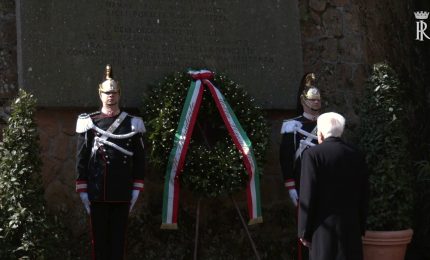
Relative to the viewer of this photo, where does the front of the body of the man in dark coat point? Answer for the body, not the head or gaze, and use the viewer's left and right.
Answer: facing away from the viewer and to the left of the viewer

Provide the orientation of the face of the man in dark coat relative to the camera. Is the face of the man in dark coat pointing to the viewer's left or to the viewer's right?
to the viewer's left

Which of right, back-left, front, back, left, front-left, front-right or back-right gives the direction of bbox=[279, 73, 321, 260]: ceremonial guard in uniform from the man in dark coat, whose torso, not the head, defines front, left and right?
front-right

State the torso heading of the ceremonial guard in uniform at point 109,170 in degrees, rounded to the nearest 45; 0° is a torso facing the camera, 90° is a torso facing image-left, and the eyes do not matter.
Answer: approximately 0°

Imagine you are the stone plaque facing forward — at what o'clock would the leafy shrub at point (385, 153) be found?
The leafy shrub is roughly at 9 o'clock from the stone plaque.

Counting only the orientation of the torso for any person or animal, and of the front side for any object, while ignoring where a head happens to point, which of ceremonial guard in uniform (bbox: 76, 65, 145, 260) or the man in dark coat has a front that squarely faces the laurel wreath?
the man in dark coat

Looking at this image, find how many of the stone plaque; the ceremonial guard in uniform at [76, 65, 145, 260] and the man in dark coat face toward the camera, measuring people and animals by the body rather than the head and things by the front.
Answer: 2

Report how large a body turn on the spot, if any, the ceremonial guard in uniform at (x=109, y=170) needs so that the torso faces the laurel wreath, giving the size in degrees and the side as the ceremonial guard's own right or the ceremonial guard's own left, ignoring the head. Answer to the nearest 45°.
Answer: approximately 135° to the ceremonial guard's own left
